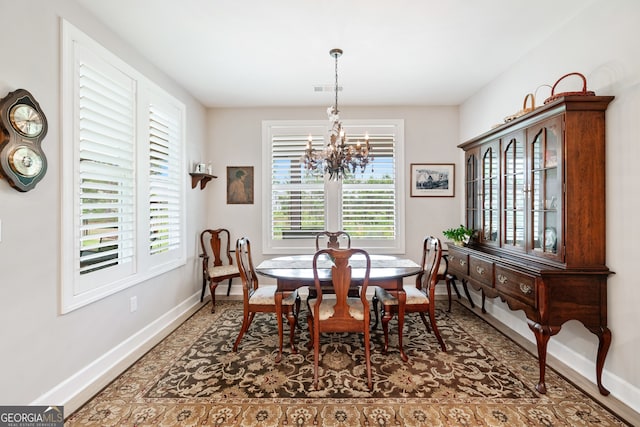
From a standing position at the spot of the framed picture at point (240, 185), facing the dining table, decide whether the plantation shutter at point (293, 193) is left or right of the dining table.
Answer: left

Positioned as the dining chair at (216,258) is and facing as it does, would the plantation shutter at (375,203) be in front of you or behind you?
in front

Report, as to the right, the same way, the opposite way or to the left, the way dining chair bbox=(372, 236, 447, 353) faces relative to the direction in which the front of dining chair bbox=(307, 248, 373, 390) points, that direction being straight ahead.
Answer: to the left

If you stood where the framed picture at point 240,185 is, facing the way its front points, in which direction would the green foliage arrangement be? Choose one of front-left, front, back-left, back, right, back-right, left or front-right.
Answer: front-left

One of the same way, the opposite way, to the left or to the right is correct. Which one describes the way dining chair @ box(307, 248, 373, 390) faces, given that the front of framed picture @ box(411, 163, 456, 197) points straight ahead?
the opposite way

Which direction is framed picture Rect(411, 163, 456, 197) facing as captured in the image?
toward the camera

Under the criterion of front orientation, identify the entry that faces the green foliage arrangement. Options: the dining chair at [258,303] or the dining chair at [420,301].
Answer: the dining chair at [258,303]

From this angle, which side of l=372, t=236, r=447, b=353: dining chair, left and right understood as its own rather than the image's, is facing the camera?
left

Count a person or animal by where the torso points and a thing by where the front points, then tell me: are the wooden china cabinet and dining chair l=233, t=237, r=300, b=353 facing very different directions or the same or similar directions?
very different directions

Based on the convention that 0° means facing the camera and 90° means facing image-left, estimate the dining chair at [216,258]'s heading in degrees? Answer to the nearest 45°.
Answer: approximately 315°

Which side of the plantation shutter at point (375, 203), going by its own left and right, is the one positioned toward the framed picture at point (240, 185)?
right

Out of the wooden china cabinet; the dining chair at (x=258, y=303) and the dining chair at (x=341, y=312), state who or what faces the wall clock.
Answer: the wooden china cabinet

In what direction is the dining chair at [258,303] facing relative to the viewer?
to the viewer's right

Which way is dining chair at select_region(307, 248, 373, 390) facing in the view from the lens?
facing away from the viewer

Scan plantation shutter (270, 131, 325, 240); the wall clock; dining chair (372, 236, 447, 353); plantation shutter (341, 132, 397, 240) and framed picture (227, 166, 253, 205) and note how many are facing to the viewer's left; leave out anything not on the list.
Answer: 1

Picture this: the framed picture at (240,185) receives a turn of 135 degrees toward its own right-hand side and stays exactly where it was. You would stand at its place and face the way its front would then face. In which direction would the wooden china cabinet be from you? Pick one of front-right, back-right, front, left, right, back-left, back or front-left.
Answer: back

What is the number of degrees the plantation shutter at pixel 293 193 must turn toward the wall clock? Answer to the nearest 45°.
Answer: approximately 45° to its right

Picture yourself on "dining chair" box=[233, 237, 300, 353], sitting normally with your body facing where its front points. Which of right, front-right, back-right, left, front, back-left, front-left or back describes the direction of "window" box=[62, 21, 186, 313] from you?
back

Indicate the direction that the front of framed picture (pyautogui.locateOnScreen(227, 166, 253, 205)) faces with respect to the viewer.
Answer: facing the viewer

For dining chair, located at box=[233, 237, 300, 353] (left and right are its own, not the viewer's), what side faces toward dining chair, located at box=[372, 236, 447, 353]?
front

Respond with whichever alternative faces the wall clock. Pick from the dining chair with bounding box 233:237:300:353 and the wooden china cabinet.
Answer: the wooden china cabinet

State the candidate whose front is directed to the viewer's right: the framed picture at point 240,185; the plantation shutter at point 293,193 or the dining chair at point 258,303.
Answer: the dining chair

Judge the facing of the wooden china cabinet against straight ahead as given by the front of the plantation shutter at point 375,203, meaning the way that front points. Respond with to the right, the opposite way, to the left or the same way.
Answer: to the right
